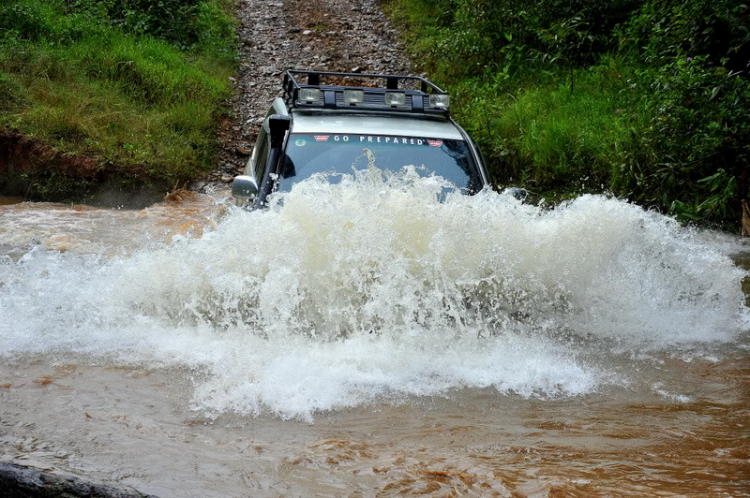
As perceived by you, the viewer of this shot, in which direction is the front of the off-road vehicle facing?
facing the viewer

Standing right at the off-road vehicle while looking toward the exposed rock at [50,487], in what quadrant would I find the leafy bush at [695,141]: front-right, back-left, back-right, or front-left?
back-left

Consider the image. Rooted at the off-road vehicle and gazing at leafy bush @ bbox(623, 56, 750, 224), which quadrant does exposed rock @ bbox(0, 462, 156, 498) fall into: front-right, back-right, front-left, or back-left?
back-right

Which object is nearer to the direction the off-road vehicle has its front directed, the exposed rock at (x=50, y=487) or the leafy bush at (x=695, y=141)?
the exposed rock

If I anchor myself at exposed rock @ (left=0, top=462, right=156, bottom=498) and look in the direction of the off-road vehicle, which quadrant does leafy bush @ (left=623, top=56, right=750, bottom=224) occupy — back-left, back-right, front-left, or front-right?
front-right

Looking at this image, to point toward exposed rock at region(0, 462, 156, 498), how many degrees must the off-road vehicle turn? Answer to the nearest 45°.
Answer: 0° — it already faces it

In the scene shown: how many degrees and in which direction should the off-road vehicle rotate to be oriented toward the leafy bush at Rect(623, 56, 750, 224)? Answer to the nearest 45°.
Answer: approximately 135° to its left
